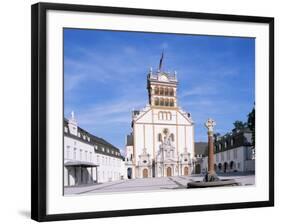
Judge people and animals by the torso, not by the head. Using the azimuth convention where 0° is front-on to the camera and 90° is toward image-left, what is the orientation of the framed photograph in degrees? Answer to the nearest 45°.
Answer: approximately 315°
